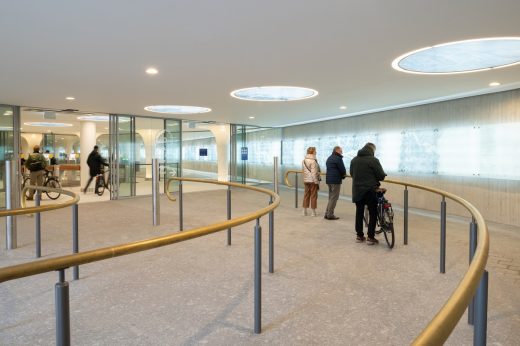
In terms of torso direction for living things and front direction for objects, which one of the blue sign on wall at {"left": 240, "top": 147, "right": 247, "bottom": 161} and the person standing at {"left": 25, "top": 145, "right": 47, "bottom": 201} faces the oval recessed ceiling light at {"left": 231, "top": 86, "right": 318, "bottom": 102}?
the blue sign on wall

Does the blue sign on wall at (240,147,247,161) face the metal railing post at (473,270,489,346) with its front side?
yes

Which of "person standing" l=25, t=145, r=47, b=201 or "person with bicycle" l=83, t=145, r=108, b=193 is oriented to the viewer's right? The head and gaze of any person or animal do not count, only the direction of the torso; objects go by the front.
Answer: "person with bicycle" l=83, t=145, r=108, b=193

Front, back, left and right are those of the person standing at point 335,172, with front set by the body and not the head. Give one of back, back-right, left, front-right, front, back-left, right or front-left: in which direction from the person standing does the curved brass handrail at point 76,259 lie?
back-right

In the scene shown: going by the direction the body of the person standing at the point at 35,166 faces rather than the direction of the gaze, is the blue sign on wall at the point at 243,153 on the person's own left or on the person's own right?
on the person's own right

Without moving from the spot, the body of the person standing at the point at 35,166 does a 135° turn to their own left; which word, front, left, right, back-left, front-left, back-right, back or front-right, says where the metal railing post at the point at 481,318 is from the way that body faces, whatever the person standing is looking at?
front-left

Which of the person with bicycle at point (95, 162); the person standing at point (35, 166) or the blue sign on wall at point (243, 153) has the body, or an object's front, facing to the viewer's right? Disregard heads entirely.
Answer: the person with bicycle at point (95, 162)

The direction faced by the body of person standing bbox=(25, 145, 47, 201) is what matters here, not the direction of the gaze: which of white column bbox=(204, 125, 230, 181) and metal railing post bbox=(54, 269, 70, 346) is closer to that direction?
the white column

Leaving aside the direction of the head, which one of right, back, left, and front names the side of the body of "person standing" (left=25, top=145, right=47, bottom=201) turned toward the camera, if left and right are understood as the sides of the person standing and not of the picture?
back

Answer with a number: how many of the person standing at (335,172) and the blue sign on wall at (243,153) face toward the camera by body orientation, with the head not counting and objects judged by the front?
1

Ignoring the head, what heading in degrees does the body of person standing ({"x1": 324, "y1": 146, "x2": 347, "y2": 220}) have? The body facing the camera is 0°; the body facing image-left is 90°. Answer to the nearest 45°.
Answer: approximately 225°

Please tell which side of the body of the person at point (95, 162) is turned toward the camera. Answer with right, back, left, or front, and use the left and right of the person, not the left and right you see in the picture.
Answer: right
